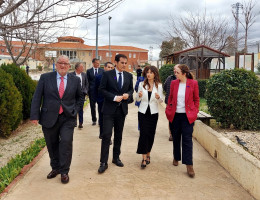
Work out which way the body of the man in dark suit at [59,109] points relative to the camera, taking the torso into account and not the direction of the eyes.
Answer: toward the camera

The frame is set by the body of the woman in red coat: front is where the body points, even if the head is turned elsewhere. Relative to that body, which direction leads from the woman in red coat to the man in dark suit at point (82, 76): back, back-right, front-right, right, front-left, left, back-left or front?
back-right

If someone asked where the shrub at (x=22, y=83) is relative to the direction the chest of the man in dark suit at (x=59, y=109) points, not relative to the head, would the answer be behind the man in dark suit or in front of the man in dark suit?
behind

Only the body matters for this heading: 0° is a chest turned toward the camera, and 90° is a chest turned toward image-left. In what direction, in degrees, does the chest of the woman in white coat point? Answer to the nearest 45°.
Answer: approximately 0°

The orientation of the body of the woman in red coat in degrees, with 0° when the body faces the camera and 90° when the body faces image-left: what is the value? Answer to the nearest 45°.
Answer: approximately 0°

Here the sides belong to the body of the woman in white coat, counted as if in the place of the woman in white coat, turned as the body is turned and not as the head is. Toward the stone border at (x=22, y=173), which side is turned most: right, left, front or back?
right

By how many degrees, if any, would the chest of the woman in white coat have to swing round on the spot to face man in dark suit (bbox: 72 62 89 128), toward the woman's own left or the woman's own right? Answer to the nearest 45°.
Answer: approximately 135° to the woman's own right

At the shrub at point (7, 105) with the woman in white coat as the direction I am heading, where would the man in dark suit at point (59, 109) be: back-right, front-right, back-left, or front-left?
front-right
